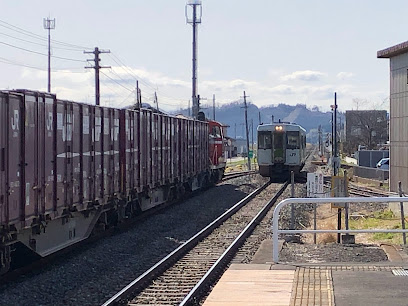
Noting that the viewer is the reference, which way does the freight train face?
facing away from the viewer and to the right of the viewer

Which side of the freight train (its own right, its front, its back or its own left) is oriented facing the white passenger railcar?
front

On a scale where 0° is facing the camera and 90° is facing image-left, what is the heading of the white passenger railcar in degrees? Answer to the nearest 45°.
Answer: approximately 0°

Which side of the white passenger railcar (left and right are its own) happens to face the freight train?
front

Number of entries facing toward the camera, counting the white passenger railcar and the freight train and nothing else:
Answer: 1
